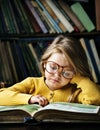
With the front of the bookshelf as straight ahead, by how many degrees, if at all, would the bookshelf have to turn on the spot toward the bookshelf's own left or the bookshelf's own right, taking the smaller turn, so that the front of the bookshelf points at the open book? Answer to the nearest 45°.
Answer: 0° — it already faces it

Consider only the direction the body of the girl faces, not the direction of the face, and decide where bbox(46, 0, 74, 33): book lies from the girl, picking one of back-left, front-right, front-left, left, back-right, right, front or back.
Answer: back

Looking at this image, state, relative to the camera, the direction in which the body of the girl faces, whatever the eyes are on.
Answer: toward the camera

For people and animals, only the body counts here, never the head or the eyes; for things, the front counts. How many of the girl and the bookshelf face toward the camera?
2

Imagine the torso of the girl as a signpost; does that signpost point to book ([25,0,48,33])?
no

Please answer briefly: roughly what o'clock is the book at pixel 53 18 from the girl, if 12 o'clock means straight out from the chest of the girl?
The book is roughly at 6 o'clock from the girl.

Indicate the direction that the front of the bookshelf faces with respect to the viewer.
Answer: facing the viewer

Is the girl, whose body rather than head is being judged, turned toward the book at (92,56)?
no

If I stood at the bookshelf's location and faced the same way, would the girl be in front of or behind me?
in front

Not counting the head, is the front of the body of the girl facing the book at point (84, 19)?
no

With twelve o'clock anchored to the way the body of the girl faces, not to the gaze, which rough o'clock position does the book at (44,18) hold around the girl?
The book is roughly at 6 o'clock from the girl.

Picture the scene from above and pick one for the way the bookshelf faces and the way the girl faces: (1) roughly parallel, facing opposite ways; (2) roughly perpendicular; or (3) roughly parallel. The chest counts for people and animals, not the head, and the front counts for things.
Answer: roughly parallel
